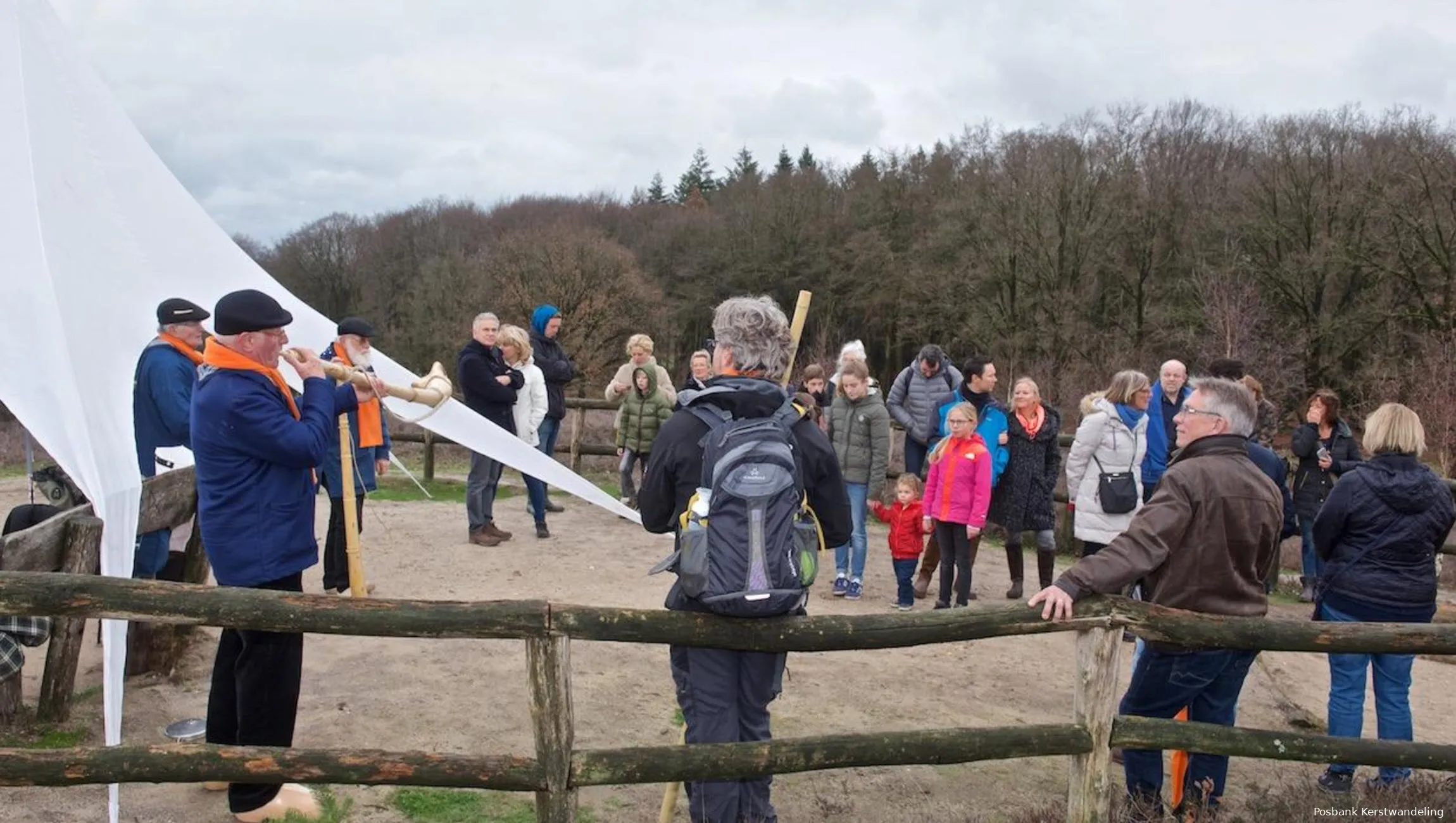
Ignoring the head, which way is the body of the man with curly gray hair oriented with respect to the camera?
away from the camera

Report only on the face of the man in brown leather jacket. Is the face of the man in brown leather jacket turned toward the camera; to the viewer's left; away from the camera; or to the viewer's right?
to the viewer's left

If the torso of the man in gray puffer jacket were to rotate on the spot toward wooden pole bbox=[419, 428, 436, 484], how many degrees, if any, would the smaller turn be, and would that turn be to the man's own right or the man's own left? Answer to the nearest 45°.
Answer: approximately 135° to the man's own right

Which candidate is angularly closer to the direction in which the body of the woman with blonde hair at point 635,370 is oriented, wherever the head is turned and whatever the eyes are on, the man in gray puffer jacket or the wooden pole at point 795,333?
the wooden pole

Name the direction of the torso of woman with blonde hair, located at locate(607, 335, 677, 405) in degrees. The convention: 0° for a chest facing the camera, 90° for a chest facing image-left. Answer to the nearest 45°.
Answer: approximately 0°

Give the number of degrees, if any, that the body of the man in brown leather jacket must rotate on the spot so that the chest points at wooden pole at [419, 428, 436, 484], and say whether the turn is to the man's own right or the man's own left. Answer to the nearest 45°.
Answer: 0° — they already face it

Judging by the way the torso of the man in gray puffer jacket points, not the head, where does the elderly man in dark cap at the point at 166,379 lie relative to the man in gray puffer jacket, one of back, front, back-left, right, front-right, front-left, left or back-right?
front-right

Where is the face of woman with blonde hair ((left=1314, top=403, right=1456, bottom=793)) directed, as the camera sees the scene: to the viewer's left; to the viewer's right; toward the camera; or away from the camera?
away from the camera

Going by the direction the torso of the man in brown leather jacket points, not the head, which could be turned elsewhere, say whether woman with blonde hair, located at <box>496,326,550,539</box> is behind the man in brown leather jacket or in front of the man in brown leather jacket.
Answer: in front

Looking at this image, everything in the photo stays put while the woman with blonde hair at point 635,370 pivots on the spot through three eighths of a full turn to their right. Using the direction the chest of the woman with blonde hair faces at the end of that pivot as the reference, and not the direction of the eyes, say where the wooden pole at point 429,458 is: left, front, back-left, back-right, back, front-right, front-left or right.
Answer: front

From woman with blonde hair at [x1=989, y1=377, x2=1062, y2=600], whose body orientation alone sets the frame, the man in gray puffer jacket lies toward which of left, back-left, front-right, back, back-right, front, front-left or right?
back-right

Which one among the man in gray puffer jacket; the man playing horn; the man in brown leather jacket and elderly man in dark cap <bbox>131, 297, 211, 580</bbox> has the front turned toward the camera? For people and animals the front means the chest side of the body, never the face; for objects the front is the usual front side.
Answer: the man in gray puffer jacket

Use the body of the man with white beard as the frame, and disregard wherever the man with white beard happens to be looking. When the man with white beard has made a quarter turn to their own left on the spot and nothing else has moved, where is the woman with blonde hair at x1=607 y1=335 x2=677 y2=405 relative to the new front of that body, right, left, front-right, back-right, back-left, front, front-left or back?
front

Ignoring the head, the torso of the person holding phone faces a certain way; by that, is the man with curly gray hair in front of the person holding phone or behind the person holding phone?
in front
